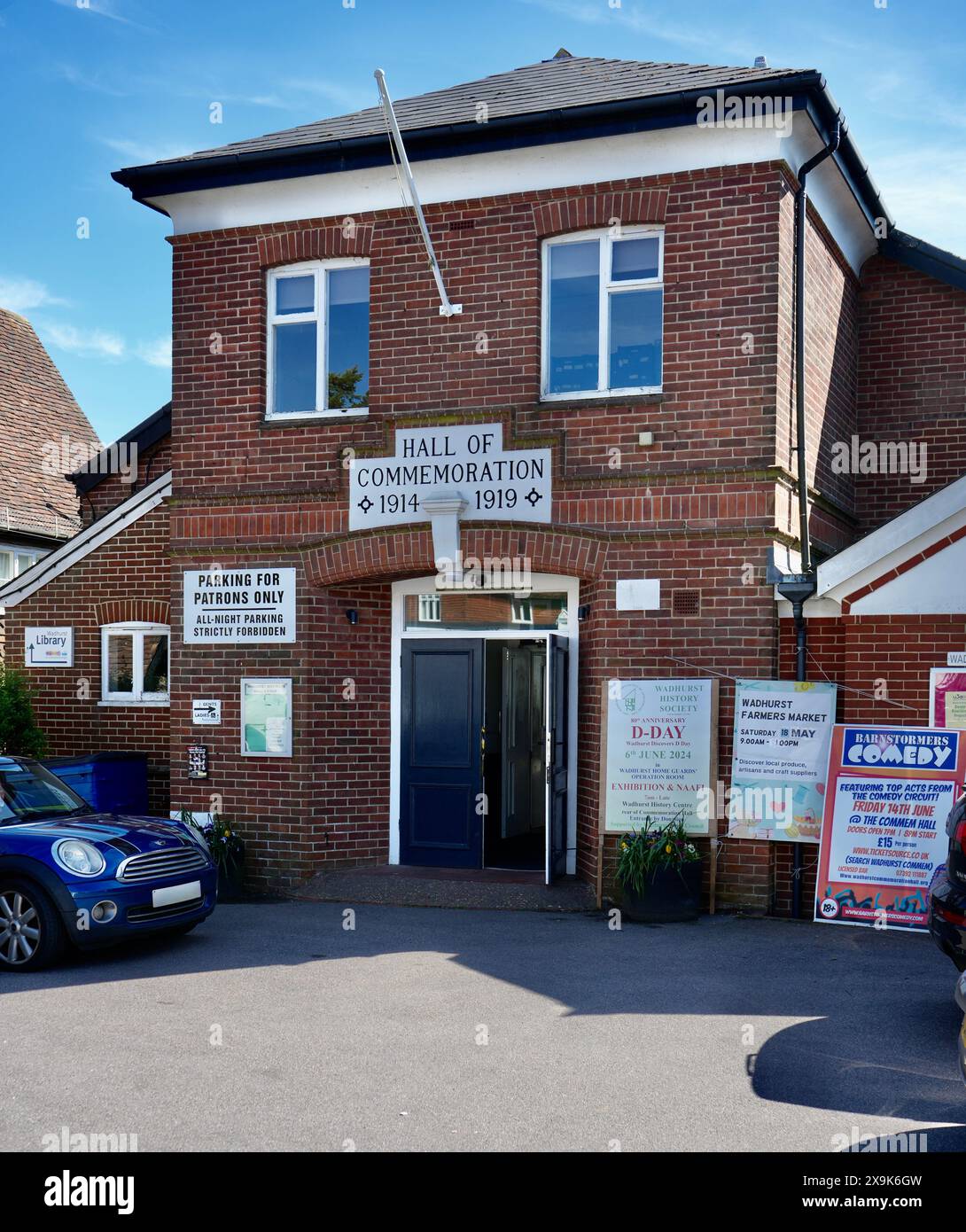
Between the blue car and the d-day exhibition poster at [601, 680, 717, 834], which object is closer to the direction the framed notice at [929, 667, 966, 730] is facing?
the blue car

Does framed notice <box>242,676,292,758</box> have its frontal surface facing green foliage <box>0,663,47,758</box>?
no

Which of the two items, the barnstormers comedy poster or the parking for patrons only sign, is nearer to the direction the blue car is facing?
the barnstormers comedy poster

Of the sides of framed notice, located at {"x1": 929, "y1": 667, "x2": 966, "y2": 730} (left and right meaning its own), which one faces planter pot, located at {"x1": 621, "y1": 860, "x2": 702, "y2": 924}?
right

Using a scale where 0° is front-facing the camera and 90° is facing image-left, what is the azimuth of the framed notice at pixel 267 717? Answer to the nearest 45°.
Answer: approximately 0°

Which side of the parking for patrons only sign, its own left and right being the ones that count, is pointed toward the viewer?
front

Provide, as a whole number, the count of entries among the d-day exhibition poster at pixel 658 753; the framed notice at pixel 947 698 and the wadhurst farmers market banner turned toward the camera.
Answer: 3

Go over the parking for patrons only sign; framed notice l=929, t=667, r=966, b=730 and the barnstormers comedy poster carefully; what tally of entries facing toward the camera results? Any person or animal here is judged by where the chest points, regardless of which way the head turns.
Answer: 3

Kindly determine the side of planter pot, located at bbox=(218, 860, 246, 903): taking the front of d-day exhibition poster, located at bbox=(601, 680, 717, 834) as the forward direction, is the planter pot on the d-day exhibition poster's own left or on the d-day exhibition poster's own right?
on the d-day exhibition poster's own right

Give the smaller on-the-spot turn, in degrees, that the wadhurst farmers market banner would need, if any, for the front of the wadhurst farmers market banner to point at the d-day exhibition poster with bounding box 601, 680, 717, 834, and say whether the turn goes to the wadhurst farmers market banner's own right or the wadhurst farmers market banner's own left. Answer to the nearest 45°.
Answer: approximately 90° to the wadhurst farmers market banner's own right

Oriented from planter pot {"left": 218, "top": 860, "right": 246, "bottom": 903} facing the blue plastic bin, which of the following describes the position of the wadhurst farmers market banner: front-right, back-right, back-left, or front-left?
back-right

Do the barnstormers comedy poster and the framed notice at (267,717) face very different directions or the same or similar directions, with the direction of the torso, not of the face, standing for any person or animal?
same or similar directions

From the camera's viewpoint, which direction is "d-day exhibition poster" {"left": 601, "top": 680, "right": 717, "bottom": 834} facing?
toward the camera

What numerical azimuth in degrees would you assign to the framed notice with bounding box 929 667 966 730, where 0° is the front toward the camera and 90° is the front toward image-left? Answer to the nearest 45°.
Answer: approximately 0°

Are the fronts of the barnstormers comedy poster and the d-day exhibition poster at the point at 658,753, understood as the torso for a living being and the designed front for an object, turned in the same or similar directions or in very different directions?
same or similar directions

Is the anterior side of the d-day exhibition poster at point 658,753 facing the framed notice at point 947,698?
no

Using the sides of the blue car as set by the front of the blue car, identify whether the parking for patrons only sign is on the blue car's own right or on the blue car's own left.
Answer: on the blue car's own left

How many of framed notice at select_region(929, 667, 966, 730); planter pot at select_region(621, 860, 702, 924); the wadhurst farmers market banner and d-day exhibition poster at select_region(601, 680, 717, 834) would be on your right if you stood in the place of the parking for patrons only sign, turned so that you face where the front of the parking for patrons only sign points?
0

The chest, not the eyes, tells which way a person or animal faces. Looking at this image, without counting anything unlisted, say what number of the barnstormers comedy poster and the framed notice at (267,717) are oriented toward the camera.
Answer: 2

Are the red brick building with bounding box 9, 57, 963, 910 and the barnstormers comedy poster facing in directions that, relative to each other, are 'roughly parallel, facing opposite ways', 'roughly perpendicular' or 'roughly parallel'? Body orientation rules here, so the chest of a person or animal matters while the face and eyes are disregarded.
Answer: roughly parallel

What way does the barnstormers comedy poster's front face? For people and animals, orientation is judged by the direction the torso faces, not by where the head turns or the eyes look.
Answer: toward the camera

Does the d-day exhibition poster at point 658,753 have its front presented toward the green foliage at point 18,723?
no
